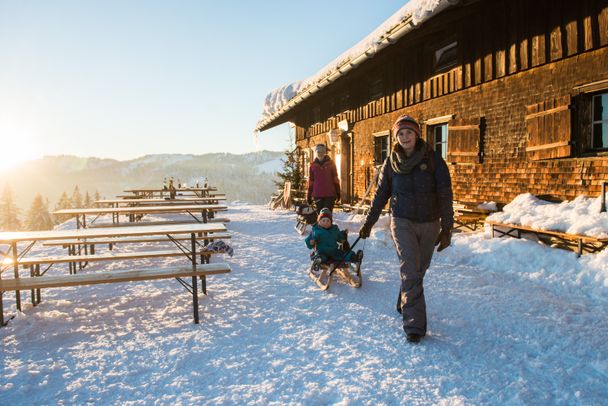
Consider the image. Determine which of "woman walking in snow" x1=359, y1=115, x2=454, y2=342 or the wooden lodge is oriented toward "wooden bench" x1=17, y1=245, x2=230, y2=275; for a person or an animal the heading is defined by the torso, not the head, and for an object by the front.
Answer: the wooden lodge

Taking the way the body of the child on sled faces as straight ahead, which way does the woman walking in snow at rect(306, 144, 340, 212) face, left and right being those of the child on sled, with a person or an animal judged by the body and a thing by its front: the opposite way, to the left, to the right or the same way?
the same way

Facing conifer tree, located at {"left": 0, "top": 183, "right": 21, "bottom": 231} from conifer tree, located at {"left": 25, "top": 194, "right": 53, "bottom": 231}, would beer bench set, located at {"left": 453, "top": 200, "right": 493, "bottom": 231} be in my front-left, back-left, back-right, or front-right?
back-left

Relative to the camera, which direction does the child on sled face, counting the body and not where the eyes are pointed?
toward the camera

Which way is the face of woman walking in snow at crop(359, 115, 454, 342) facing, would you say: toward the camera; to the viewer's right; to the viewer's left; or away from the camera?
toward the camera

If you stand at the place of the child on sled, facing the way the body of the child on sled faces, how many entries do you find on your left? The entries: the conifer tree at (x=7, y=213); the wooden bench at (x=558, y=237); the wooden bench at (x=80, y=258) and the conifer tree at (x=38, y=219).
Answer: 1

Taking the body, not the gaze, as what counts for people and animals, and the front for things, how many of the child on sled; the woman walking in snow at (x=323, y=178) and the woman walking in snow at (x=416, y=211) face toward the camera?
3

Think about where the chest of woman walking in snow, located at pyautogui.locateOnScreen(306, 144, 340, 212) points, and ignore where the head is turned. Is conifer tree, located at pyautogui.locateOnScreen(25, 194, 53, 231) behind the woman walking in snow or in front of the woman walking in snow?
behind

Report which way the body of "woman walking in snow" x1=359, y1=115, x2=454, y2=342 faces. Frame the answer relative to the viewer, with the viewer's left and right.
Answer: facing the viewer

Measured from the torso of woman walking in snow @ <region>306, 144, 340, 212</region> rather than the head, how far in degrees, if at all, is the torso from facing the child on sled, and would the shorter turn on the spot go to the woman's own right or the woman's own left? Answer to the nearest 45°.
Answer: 0° — they already face them

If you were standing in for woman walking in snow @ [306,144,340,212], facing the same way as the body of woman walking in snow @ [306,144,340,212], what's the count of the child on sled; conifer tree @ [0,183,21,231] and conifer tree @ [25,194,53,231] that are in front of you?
1

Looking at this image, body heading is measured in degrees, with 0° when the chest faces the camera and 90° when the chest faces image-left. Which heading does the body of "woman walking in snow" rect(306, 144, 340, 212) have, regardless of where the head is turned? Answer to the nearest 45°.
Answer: approximately 0°

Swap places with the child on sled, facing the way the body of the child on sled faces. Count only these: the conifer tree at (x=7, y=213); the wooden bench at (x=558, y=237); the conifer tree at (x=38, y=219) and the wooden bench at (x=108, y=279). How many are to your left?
1
